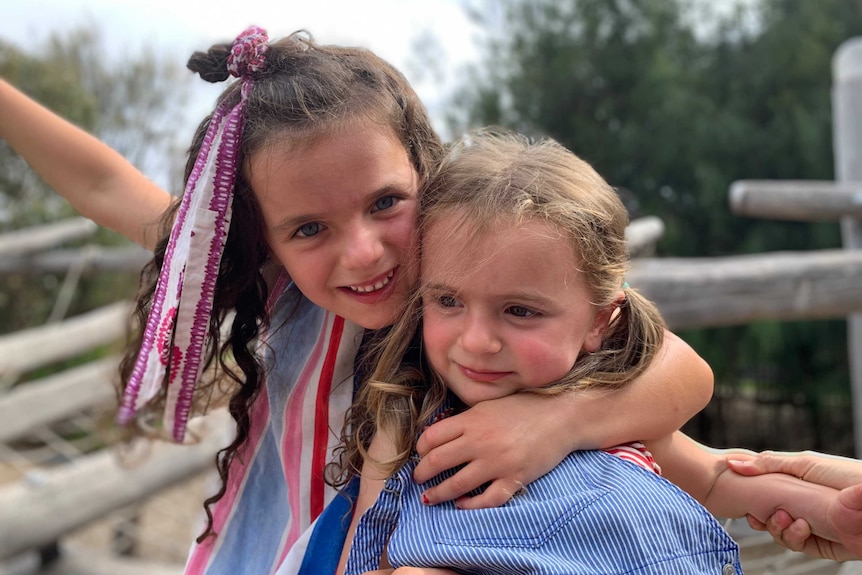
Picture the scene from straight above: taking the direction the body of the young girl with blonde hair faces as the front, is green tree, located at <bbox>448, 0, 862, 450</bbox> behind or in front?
behind

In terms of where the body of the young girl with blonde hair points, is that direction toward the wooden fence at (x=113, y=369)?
no

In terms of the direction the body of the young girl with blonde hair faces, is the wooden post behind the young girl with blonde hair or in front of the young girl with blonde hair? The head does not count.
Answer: behind

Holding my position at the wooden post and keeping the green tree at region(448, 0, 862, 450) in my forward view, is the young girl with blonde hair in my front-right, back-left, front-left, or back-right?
back-left
